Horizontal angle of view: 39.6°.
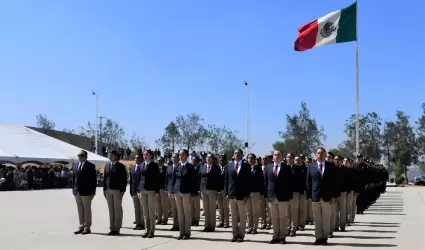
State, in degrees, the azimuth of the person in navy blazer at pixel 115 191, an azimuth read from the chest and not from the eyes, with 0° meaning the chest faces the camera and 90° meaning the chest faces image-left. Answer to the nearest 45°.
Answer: approximately 45°

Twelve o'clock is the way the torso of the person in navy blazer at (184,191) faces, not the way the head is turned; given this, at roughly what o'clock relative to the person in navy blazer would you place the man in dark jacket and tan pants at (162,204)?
The man in dark jacket and tan pants is roughly at 4 o'clock from the person in navy blazer.

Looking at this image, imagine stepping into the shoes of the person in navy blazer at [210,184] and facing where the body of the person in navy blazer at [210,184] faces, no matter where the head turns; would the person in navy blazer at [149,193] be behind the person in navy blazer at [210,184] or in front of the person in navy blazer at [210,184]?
in front

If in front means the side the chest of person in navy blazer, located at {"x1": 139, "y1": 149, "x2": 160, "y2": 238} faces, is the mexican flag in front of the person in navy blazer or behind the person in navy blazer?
behind

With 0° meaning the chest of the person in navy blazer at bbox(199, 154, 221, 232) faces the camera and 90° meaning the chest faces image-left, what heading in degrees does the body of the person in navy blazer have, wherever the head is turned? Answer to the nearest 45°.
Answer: approximately 0°

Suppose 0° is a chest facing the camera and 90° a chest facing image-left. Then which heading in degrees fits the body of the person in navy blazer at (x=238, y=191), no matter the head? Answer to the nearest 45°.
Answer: approximately 0°

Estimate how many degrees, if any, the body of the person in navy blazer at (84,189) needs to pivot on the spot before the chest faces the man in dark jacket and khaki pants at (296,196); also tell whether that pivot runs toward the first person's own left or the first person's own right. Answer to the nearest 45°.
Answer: approximately 135° to the first person's own left

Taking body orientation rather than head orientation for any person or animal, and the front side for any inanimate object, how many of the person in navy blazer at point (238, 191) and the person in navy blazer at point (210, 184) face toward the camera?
2

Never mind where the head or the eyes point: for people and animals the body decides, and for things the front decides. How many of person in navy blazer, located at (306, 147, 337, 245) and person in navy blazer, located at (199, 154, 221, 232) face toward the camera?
2

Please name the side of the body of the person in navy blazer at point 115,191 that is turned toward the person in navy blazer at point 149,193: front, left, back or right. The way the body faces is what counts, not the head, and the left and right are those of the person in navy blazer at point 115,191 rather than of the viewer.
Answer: left

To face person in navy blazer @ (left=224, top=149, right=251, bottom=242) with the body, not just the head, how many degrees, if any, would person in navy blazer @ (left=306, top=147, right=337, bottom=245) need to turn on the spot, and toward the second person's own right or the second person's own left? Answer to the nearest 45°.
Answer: approximately 90° to the second person's own right
